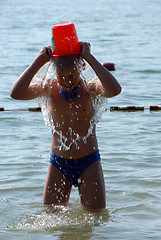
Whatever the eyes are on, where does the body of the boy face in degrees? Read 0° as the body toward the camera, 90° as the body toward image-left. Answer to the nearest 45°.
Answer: approximately 0°
